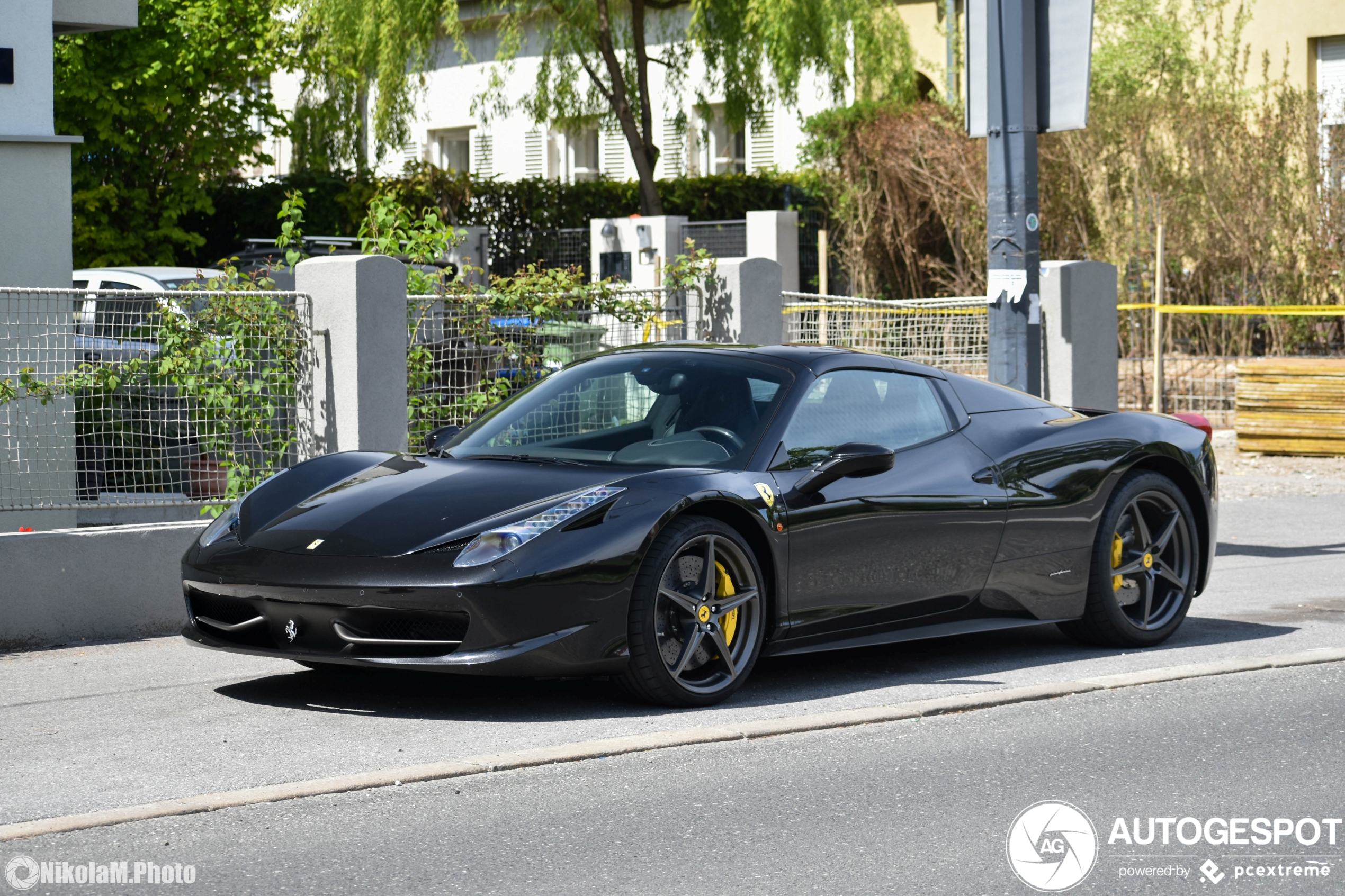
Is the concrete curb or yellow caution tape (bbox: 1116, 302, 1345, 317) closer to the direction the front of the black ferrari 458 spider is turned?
the concrete curb

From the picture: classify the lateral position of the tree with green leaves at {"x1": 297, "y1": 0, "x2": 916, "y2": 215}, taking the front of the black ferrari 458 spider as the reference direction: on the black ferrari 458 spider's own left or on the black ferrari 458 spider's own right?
on the black ferrari 458 spider's own right

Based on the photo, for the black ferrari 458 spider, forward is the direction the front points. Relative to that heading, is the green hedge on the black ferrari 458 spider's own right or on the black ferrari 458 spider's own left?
on the black ferrari 458 spider's own right

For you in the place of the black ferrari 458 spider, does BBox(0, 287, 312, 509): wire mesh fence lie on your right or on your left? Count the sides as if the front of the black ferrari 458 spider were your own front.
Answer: on your right

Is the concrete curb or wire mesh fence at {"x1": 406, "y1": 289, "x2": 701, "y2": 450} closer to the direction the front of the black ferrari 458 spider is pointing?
the concrete curb

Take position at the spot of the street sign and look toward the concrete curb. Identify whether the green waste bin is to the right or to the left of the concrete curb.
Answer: right

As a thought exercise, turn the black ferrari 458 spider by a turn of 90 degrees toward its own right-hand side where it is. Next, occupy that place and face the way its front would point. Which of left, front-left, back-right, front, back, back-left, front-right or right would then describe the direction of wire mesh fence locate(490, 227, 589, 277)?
front-right

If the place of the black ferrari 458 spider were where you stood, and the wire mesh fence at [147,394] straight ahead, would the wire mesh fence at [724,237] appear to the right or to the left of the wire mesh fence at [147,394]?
right

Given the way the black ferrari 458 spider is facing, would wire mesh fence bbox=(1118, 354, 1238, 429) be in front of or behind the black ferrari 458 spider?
behind

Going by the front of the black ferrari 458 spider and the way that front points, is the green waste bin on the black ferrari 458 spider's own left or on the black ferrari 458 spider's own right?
on the black ferrari 458 spider's own right

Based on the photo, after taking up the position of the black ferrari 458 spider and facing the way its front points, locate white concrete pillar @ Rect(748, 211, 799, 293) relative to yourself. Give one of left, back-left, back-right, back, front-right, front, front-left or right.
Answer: back-right
